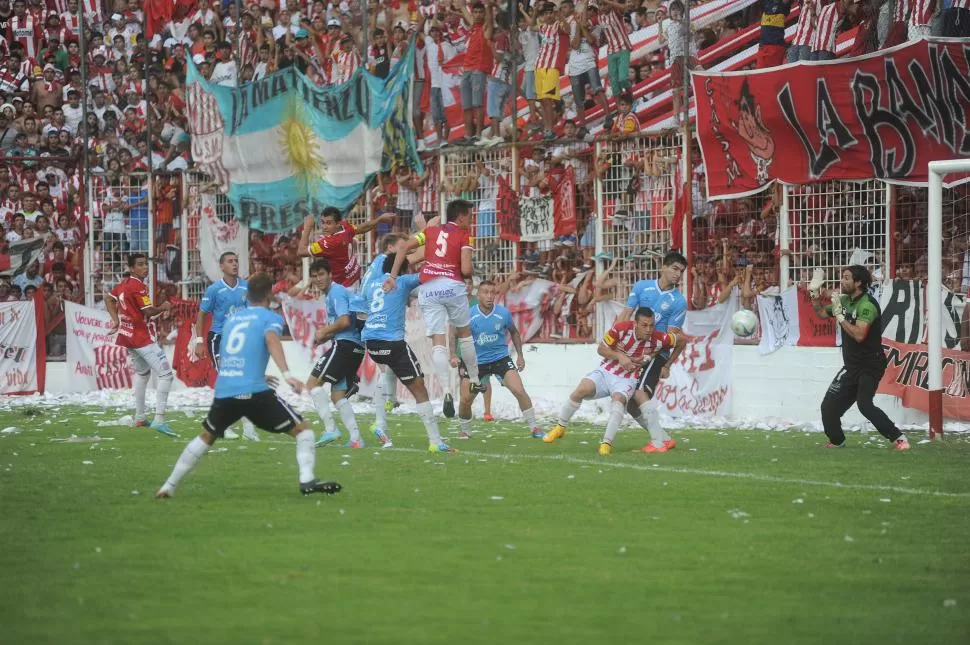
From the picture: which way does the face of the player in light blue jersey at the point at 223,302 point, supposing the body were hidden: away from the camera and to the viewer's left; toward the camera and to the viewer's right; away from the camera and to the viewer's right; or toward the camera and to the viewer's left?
toward the camera and to the viewer's right

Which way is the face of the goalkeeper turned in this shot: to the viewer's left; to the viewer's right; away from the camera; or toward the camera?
to the viewer's left

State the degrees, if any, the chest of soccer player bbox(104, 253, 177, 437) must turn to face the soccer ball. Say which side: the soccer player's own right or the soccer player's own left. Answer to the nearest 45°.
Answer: approximately 45° to the soccer player's own left

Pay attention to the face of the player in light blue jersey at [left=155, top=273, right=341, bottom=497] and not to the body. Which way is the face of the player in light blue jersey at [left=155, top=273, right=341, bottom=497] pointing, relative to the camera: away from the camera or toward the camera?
away from the camera

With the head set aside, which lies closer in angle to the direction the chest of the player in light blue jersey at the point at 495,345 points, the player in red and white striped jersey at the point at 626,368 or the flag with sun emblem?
the player in red and white striped jersey

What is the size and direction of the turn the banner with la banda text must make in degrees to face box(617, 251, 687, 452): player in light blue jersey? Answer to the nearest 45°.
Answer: approximately 45° to its right

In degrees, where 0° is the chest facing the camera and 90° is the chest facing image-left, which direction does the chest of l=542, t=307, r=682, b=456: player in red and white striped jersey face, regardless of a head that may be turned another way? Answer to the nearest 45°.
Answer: approximately 0°

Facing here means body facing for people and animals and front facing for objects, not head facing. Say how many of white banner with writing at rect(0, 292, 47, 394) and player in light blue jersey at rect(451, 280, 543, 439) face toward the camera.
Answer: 2

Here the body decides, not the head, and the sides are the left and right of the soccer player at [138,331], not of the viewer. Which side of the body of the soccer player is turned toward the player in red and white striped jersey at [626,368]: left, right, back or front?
front

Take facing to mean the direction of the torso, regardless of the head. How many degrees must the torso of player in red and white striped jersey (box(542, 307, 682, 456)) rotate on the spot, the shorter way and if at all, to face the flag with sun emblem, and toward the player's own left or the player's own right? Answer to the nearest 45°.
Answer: approximately 135° to the player's own right

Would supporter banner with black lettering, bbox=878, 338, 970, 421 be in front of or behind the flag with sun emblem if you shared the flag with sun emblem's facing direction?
in front
